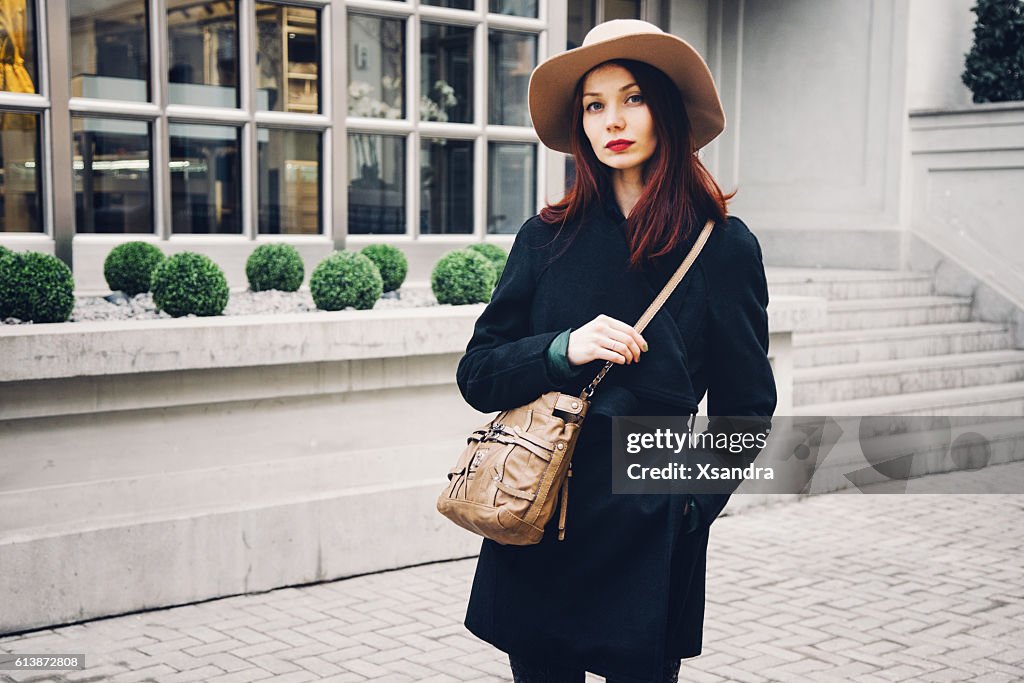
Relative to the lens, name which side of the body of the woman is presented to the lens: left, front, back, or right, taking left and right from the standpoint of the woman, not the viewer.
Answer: front

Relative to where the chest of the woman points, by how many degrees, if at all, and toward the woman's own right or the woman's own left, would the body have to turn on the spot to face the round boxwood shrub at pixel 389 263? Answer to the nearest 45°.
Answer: approximately 180°

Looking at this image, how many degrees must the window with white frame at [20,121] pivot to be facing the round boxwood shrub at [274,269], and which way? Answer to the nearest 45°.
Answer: approximately 90° to its left

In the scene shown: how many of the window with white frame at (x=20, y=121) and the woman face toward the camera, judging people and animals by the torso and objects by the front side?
2

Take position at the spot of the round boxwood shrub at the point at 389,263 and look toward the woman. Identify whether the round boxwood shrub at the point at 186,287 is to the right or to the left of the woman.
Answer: right

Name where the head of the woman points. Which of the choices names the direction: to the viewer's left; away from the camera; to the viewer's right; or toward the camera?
toward the camera

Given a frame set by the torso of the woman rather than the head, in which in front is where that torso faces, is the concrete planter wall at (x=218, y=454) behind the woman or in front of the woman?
behind

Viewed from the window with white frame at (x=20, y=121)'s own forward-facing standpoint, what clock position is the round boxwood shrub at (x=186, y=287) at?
The round boxwood shrub is roughly at 11 o'clock from the window with white frame.

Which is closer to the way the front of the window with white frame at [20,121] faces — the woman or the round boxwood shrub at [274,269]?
the woman

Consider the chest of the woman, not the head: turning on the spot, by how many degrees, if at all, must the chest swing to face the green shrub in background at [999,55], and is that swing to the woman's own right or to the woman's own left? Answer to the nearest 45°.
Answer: approximately 180°

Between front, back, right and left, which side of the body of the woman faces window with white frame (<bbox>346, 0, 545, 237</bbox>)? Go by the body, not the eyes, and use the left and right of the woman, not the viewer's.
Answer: back
